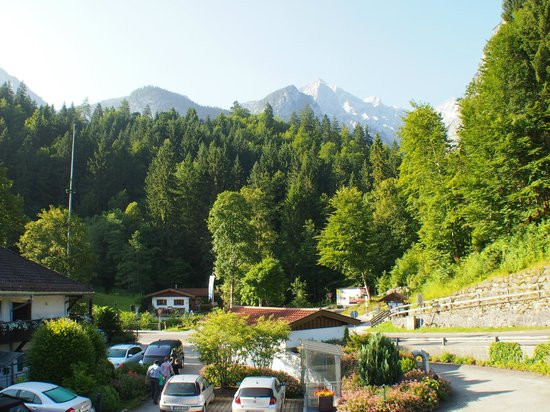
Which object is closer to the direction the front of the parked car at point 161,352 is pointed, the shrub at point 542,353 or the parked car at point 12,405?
the parked car

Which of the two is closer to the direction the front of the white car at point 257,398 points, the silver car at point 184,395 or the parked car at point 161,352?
the parked car

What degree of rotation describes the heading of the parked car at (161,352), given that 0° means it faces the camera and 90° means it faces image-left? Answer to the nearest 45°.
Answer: approximately 45°

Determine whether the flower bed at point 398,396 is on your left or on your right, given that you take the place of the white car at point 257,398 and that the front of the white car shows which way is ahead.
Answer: on your right

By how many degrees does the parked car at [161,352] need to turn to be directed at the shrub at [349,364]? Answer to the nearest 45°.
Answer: approximately 90° to its left

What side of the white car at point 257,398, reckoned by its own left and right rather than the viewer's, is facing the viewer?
back

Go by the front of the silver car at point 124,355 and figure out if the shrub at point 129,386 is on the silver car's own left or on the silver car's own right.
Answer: on the silver car's own left

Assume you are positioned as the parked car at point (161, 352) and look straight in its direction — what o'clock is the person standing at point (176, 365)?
The person standing is roughly at 10 o'clock from the parked car.

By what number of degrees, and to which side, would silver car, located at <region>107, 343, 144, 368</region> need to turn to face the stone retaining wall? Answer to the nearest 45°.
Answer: approximately 135° to its left

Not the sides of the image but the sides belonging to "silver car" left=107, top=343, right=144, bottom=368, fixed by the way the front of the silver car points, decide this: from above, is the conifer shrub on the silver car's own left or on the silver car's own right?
on the silver car's own left

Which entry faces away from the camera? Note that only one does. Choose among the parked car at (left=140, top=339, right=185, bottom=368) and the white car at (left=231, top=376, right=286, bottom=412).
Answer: the white car

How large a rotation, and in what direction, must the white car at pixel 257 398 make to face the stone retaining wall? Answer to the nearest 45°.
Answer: approximately 45° to its right

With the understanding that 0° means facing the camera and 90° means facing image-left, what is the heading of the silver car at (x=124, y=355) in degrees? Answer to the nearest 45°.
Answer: approximately 45°

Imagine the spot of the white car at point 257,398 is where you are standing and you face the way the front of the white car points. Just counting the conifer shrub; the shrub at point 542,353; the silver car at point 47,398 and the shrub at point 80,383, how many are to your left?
2
